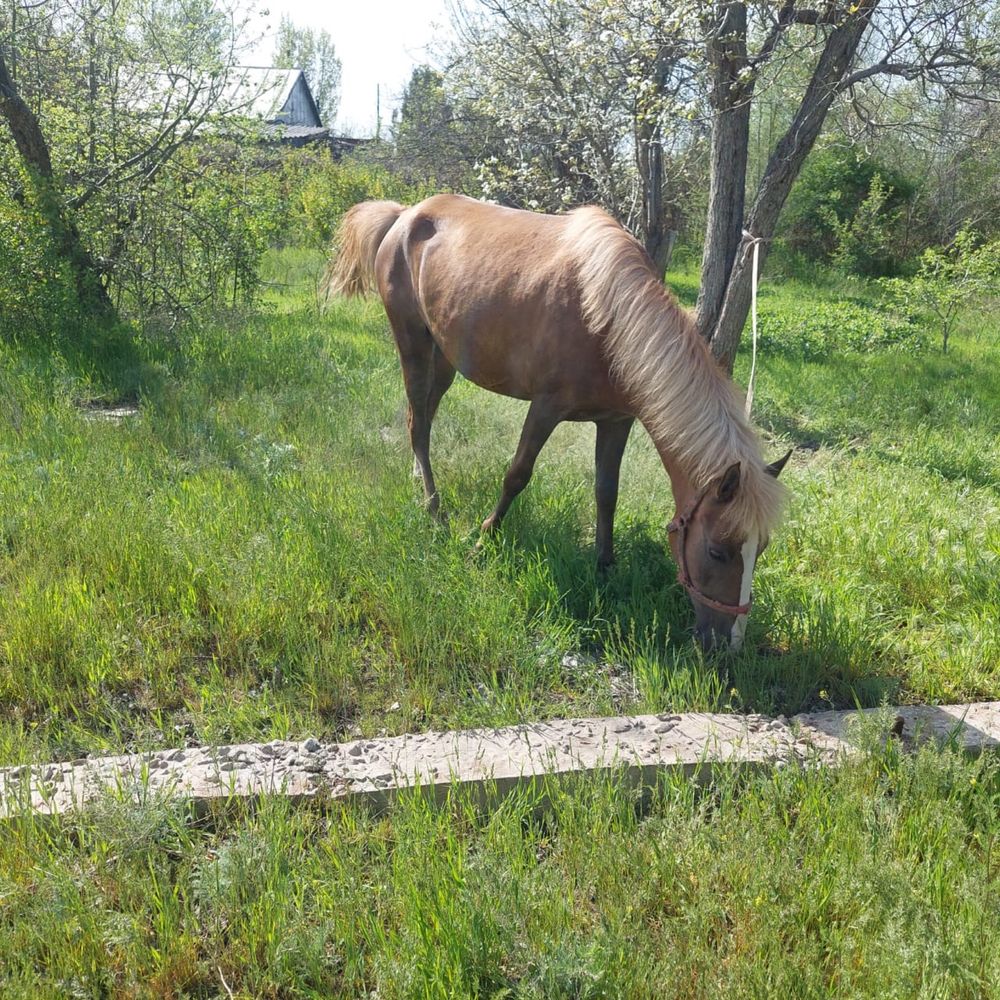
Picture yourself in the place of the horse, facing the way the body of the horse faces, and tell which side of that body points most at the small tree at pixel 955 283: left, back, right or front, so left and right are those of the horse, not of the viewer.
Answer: left

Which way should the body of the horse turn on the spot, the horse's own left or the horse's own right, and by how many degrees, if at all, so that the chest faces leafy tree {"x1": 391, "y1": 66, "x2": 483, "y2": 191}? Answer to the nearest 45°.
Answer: approximately 135° to the horse's own left

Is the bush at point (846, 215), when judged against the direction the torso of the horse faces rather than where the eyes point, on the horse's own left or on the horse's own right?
on the horse's own left

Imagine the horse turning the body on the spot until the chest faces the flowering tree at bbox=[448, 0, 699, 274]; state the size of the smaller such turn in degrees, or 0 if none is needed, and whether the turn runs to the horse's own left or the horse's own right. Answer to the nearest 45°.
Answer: approximately 135° to the horse's own left

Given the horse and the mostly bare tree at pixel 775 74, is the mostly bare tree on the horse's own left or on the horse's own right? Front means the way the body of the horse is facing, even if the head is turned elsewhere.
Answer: on the horse's own left

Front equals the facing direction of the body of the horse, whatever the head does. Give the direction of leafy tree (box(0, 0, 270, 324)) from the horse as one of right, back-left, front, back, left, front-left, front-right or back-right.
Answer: back

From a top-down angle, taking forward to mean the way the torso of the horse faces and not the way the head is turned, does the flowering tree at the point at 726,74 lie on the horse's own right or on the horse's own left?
on the horse's own left

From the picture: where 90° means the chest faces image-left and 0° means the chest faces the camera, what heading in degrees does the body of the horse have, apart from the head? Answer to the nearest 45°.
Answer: approximately 315°

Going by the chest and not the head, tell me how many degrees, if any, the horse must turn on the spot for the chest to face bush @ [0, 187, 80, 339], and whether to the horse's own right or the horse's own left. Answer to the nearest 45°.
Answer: approximately 180°
